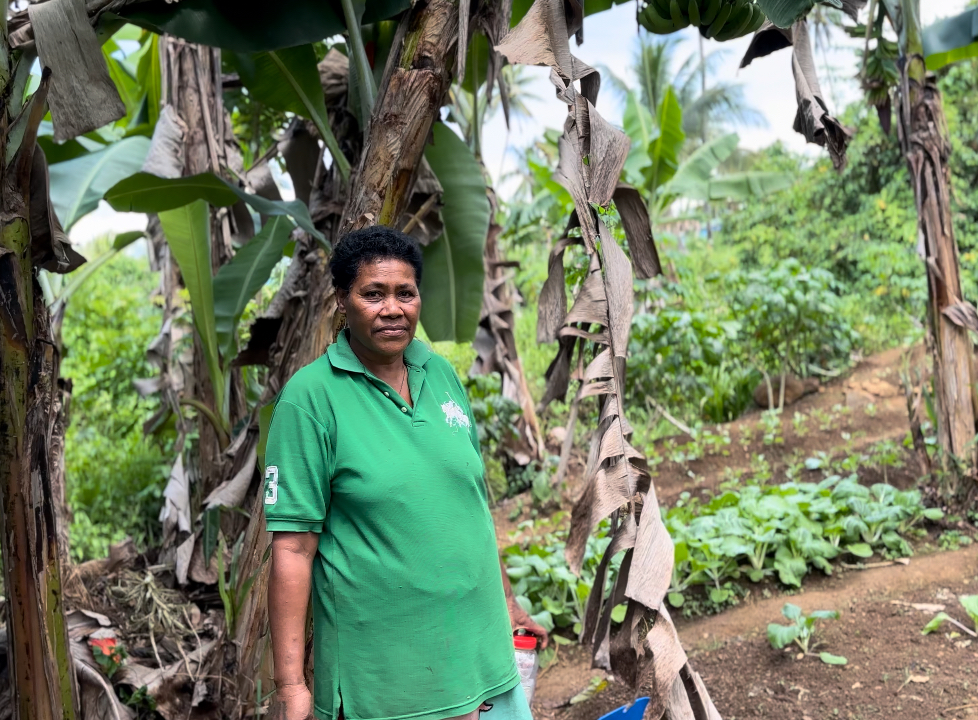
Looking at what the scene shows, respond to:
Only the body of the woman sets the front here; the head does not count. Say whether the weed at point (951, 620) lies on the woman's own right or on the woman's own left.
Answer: on the woman's own left

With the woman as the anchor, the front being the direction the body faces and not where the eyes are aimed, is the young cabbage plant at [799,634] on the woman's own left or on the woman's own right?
on the woman's own left

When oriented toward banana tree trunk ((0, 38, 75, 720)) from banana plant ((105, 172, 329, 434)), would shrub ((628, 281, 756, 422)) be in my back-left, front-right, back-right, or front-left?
back-left

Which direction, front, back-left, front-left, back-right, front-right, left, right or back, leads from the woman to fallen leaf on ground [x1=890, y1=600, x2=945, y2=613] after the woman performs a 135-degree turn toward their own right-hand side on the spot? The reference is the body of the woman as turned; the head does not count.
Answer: back-right

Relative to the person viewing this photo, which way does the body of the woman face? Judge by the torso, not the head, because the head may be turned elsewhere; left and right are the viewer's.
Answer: facing the viewer and to the right of the viewer

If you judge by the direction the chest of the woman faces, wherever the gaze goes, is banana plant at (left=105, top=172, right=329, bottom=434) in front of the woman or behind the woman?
behind

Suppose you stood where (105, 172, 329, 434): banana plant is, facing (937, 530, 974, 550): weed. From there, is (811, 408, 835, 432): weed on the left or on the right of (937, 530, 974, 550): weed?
left

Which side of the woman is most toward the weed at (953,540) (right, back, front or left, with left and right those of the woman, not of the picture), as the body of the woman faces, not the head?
left

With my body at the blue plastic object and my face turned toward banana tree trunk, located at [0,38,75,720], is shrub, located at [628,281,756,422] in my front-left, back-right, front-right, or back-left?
back-right

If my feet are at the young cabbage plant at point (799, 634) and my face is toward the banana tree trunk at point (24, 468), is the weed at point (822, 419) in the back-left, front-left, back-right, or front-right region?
back-right
